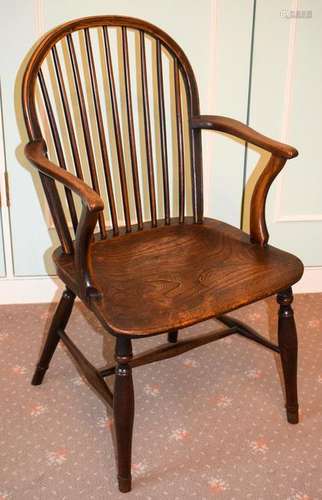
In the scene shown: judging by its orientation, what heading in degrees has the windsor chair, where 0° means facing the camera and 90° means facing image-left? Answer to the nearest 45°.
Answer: approximately 315°
